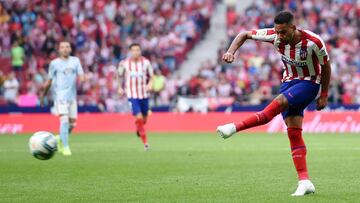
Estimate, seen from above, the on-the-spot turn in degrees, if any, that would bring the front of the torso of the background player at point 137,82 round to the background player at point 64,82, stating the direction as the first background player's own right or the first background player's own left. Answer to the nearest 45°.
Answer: approximately 45° to the first background player's own right

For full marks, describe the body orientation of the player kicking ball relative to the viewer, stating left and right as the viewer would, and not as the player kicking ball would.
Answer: facing the viewer and to the left of the viewer

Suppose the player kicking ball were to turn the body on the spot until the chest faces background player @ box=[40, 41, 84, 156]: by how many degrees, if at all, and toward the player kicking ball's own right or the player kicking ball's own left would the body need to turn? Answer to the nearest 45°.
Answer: approximately 90° to the player kicking ball's own right

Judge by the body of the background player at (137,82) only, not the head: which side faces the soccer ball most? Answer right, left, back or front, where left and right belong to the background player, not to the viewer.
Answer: front

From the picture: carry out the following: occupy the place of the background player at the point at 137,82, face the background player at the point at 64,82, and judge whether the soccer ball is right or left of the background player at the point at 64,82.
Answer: left

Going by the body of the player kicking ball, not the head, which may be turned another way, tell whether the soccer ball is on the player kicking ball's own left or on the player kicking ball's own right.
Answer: on the player kicking ball's own right
